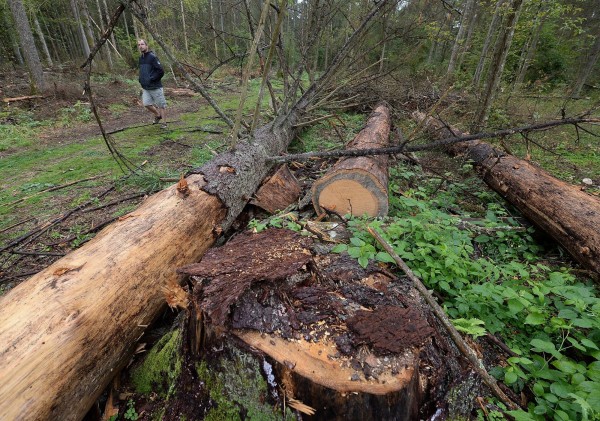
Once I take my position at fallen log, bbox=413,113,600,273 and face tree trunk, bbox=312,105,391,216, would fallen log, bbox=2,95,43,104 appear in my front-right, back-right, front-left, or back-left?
front-right

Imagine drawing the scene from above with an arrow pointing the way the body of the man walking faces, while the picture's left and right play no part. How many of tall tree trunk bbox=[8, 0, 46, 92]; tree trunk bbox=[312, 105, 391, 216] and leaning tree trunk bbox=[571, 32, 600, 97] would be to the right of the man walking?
1

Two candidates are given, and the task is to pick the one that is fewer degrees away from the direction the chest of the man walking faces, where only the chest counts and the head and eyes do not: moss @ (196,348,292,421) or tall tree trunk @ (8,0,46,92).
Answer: the moss

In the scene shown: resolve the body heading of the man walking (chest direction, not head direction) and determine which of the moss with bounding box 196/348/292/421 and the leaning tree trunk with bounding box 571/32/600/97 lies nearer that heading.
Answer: the moss

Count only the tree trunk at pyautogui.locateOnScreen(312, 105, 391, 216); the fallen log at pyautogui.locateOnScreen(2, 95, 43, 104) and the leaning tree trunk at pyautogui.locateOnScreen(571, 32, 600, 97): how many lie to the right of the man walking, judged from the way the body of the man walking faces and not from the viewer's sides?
1

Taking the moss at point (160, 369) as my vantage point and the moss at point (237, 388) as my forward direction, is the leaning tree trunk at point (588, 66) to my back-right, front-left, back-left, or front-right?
front-left

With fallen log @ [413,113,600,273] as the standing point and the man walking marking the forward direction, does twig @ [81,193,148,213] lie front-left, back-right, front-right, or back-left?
front-left

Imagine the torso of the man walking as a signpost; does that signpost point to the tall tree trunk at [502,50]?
no

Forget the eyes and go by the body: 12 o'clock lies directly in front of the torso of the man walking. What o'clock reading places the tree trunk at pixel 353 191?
The tree trunk is roughly at 10 o'clock from the man walking.

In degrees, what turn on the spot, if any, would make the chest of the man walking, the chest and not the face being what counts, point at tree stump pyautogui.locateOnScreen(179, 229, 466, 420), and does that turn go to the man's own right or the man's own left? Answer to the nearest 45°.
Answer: approximately 45° to the man's own left

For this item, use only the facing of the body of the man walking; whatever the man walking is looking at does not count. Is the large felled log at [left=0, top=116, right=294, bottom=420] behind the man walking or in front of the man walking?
in front

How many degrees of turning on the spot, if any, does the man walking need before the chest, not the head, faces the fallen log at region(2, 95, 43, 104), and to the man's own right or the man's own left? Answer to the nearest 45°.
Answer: approximately 90° to the man's own right

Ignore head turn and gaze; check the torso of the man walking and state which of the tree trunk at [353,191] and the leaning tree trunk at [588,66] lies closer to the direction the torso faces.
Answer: the tree trunk at [353,191]

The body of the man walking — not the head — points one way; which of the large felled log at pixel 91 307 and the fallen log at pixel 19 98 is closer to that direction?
the large felled log

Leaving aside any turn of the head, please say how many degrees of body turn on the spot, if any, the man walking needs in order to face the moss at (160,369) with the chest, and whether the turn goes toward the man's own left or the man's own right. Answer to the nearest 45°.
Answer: approximately 45° to the man's own left

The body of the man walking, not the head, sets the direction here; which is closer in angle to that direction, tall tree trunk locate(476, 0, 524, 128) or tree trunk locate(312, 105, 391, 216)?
the tree trunk locate(312, 105, 391, 216)
